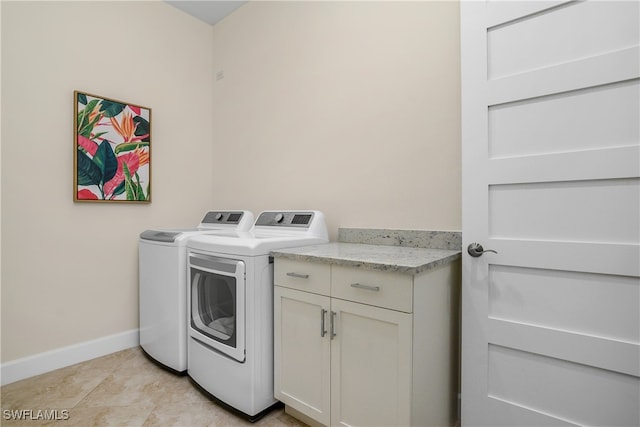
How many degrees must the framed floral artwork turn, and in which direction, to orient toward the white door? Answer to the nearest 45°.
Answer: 0° — it already faces it

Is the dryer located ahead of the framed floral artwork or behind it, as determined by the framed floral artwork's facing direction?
ahead

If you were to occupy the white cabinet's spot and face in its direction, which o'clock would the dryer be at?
The dryer is roughly at 2 o'clock from the white cabinet.

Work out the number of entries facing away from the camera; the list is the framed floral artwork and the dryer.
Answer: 0

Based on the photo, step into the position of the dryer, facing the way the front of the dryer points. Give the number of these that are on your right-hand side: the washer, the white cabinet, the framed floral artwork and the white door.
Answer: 2

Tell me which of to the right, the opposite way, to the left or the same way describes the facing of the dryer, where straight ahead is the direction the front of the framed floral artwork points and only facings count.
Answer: to the right

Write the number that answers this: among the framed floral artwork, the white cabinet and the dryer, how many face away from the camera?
0

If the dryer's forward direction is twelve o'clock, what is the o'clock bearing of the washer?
The washer is roughly at 3 o'clock from the dryer.

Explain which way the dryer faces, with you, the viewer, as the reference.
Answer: facing the viewer and to the left of the viewer

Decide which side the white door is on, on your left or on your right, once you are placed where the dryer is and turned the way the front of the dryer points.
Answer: on your left

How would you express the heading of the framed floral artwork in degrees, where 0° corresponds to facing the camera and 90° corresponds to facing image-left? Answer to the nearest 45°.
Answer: approximately 315°

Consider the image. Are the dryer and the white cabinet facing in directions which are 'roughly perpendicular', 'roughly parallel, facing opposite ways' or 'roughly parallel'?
roughly parallel

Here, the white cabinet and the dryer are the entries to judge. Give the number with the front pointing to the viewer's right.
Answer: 0
